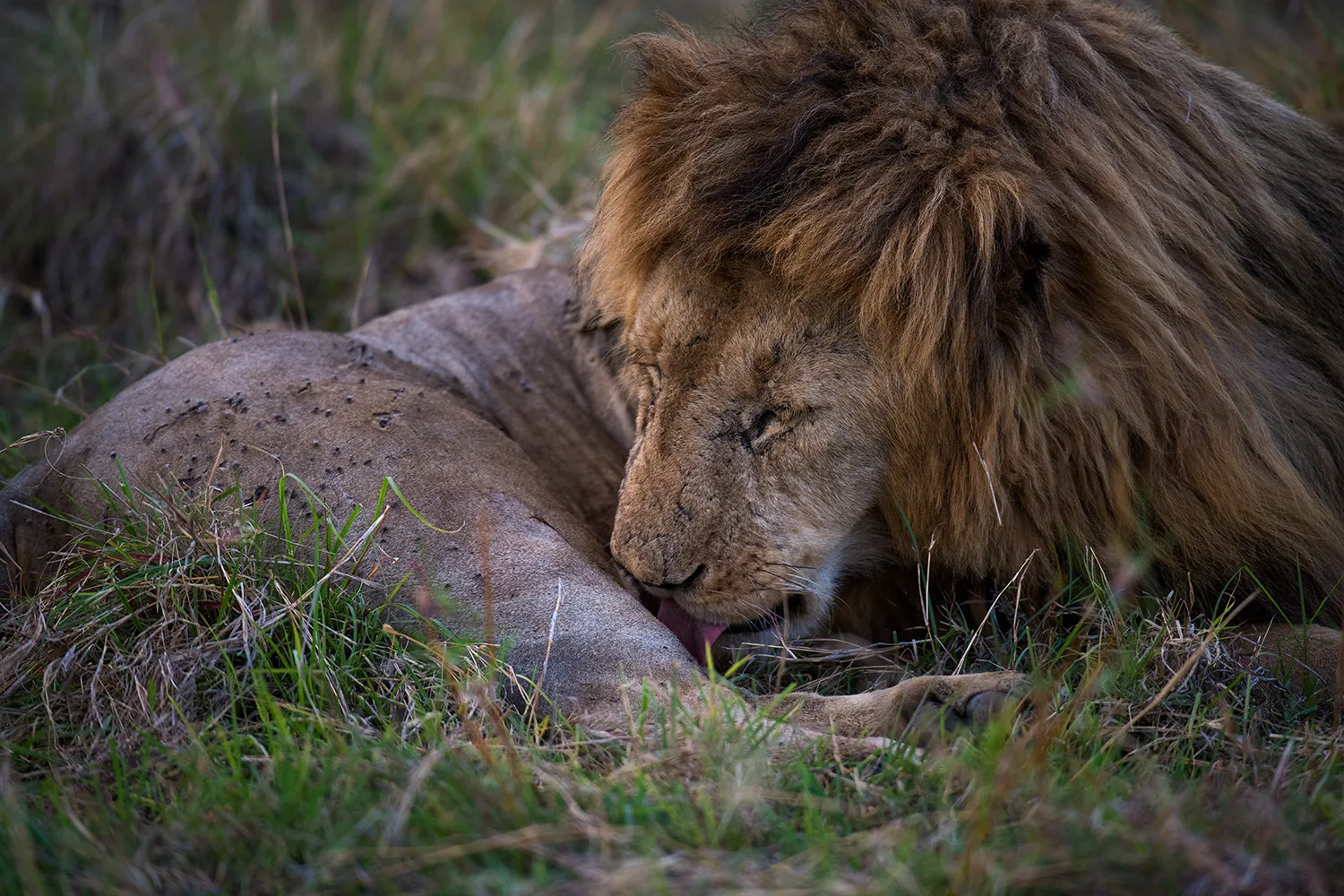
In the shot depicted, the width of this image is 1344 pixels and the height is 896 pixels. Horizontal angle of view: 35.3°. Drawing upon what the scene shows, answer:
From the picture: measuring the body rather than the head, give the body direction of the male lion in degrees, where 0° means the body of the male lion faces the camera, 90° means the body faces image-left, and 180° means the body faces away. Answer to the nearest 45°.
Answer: approximately 45°
